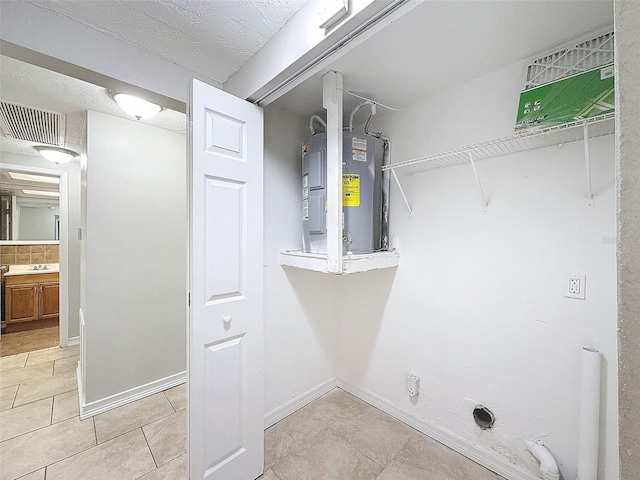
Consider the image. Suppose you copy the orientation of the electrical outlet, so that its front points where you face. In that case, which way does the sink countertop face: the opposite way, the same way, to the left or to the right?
to the left

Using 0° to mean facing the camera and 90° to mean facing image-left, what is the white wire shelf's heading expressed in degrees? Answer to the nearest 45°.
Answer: approximately 45°

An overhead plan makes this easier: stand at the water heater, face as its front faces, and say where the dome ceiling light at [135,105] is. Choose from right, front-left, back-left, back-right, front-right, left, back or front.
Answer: front-right

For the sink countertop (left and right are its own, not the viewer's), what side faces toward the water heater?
front

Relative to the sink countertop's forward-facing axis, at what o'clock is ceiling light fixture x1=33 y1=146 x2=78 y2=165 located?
The ceiling light fixture is roughly at 12 o'clock from the sink countertop.

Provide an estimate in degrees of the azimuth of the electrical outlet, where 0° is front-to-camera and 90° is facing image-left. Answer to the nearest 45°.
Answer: approximately 0°

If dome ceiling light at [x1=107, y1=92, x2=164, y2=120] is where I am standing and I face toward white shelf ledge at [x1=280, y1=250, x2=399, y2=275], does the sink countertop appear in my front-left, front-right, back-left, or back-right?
back-left

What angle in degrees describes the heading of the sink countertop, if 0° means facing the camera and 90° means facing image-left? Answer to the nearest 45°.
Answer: approximately 0°

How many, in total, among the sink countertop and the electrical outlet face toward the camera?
2
